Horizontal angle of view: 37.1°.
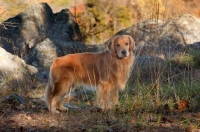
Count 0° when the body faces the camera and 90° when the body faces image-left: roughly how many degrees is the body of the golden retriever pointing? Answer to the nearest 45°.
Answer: approximately 270°

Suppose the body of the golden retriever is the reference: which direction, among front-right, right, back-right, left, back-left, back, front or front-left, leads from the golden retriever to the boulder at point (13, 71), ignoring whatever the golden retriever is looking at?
back-left

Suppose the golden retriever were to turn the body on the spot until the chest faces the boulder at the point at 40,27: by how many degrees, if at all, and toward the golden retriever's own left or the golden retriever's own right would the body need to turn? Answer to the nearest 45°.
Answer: approximately 90° to the golden retriever's own left
